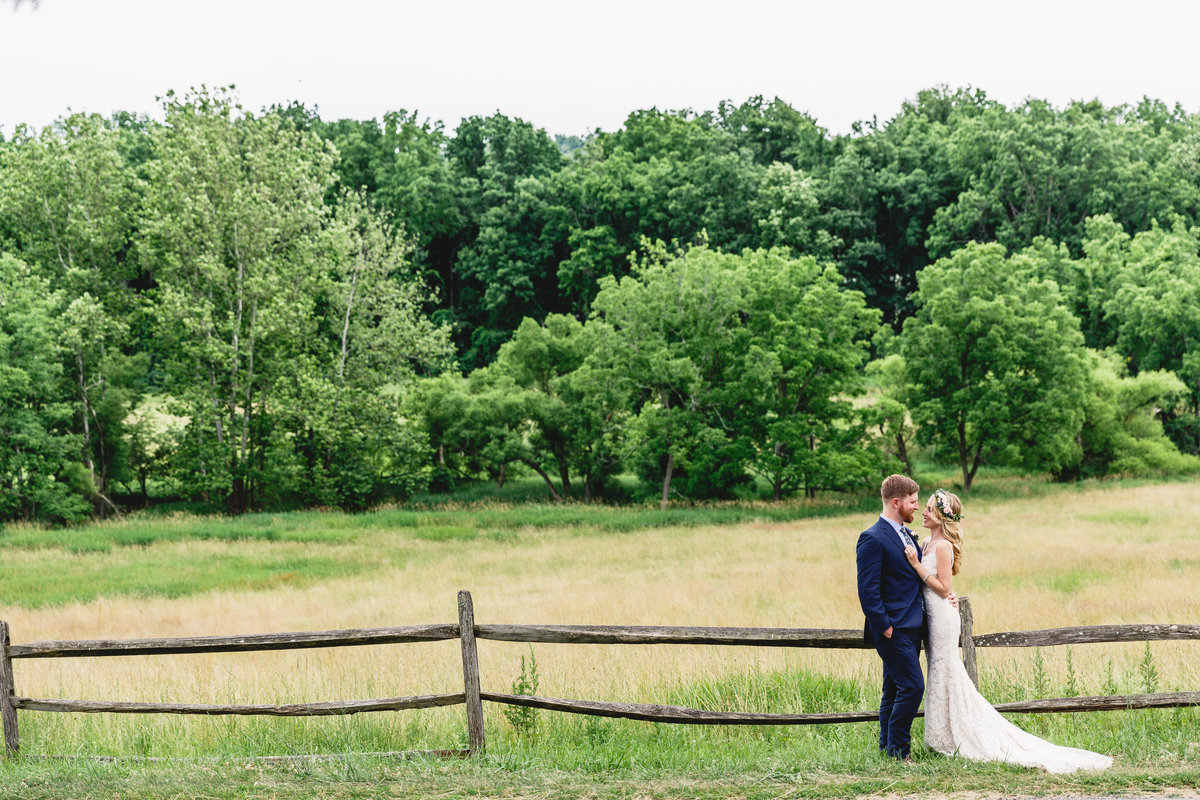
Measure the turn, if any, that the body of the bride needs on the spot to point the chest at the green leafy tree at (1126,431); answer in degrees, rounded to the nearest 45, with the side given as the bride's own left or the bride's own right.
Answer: approximately 90° to the bride's own right

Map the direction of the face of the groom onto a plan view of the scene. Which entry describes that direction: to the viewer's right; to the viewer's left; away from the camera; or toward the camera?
to the viewer's right

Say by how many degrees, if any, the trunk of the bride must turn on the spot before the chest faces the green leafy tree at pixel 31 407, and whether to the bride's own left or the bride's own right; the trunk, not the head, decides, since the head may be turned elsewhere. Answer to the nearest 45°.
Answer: approximately 45° to the bride's own right

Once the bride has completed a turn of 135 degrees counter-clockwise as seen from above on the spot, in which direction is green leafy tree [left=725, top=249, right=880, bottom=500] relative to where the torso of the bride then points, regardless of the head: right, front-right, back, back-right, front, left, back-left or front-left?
back-left

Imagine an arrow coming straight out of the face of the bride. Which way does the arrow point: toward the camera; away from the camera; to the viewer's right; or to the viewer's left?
to the viewer's left

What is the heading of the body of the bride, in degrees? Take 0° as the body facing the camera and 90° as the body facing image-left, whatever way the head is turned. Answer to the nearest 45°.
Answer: approximately 90°

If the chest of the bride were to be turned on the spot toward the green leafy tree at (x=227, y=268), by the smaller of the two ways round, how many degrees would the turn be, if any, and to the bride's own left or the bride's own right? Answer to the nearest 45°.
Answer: approximately 45° to the bride's own right

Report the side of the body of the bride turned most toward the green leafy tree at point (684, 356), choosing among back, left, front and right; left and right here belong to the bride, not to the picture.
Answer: right

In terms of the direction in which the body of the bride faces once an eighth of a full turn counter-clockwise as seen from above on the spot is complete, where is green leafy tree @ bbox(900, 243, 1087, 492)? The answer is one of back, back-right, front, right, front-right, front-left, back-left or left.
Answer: back-right
